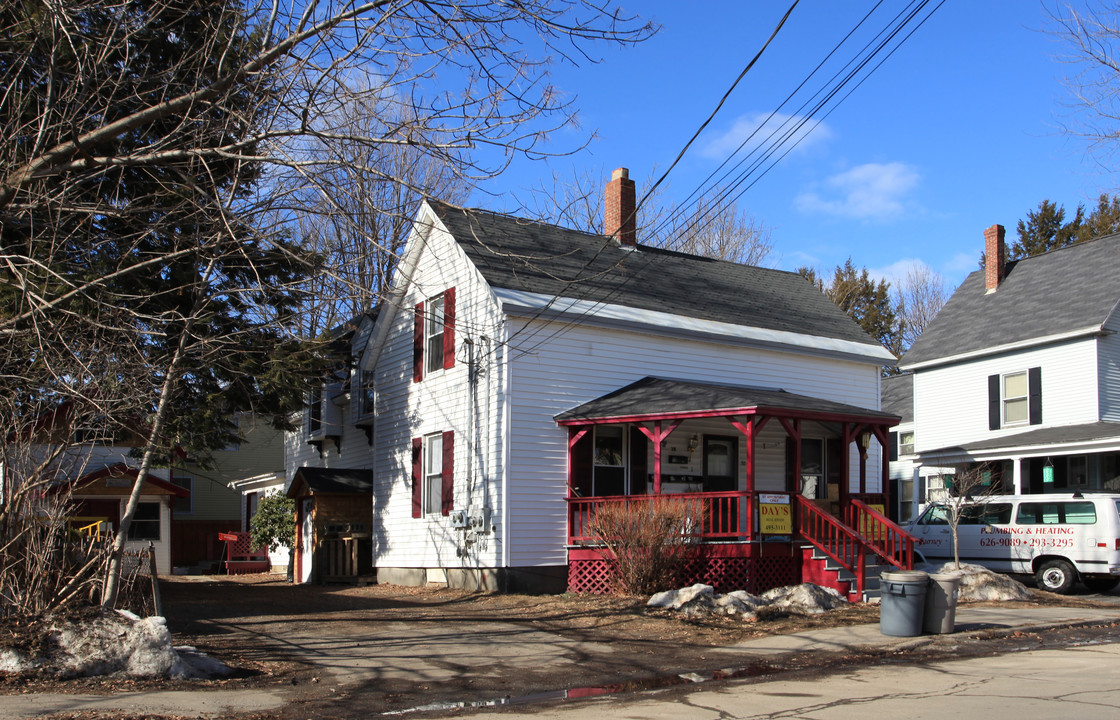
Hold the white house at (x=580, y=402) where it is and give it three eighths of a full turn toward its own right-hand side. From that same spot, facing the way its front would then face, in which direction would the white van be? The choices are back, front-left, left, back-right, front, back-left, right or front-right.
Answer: back

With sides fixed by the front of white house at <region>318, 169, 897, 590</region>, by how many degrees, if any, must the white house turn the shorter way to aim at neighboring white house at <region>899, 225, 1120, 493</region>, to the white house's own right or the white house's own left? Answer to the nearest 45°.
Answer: approximately 90° to the white house's own left

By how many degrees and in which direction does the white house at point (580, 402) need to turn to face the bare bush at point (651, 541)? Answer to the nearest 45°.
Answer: approximately 45° to its right

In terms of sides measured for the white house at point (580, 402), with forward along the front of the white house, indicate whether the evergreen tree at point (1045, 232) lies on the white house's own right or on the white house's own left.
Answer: on the white house's own left
